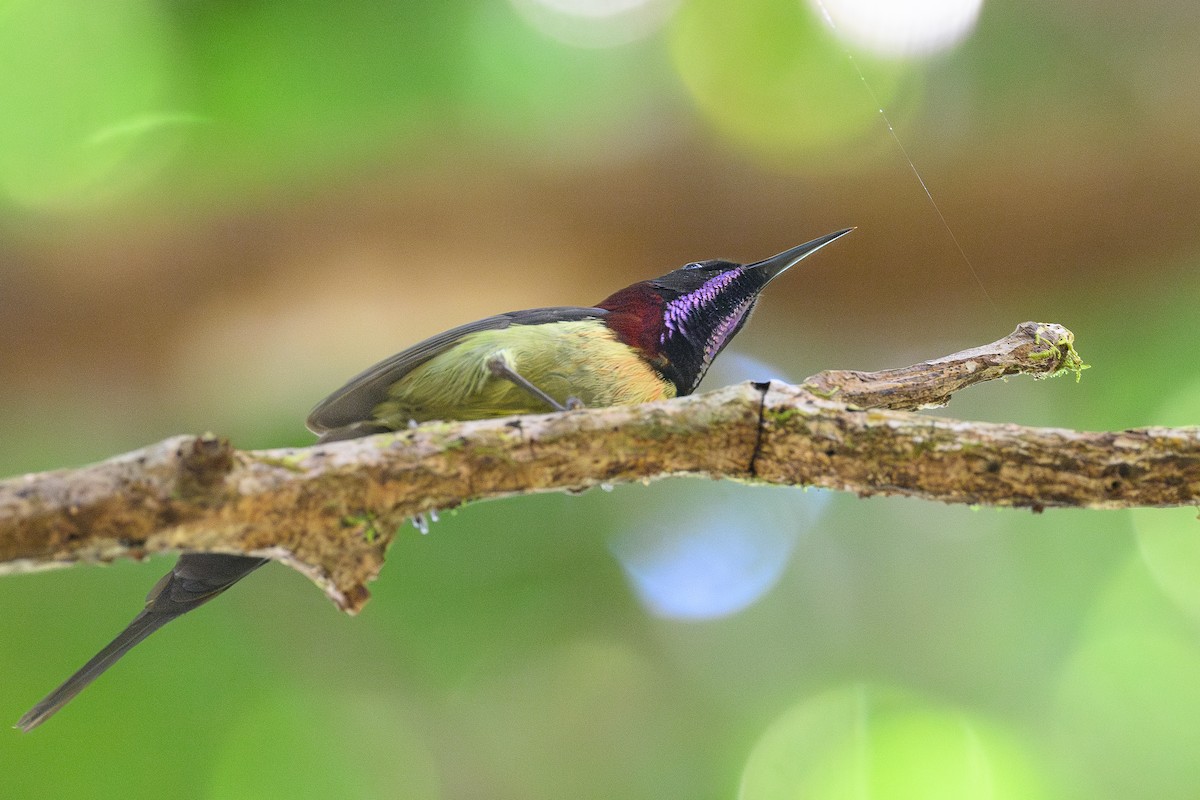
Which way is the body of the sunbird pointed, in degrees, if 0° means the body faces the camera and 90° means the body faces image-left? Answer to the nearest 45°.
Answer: approximately 270°
